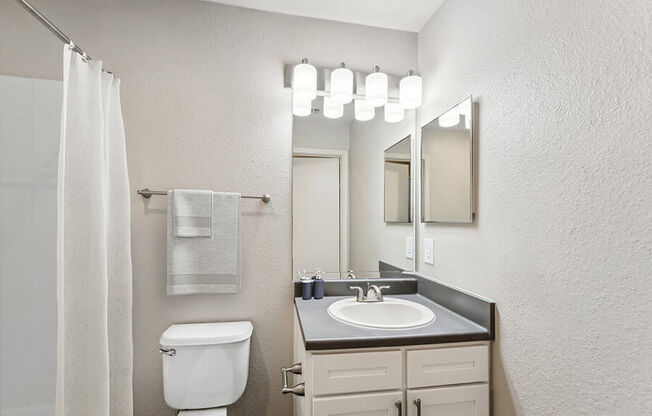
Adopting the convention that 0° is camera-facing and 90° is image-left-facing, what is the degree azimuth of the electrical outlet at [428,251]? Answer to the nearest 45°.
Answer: approximately 45°

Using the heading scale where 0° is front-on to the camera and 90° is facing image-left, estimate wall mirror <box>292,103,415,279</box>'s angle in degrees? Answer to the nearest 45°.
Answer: approximately 0°

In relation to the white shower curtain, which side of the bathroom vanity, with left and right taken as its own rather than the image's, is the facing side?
right

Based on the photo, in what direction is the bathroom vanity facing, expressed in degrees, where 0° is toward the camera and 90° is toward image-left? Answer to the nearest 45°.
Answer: approximately 0°

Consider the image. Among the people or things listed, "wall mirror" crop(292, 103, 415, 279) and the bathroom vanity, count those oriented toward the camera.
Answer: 2
